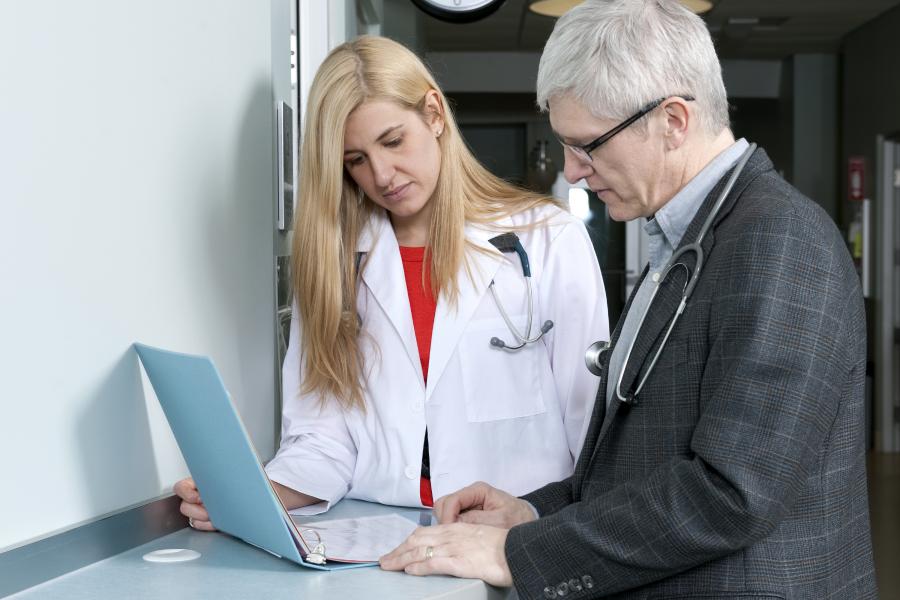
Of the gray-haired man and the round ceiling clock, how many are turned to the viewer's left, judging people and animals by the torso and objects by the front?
1

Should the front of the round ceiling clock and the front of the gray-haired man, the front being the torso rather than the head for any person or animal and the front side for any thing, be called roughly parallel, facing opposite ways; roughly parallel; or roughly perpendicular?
roughly perpendicular

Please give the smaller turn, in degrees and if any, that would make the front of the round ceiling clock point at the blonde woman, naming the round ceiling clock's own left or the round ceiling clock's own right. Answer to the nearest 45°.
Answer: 0° — it already faces them

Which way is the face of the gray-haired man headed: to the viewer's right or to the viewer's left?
to the viewer's left

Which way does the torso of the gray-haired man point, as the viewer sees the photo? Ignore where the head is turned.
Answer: to the viewer's left

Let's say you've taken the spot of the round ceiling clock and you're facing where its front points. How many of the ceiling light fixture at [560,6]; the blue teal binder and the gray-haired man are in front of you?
2

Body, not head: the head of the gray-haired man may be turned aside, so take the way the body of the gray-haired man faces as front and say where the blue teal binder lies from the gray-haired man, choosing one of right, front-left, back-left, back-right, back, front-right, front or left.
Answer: front

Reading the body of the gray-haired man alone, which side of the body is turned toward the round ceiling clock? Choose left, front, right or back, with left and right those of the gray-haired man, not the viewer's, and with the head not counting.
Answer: right

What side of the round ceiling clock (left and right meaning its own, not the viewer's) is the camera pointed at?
front

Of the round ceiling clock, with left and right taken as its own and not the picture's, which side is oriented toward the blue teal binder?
front

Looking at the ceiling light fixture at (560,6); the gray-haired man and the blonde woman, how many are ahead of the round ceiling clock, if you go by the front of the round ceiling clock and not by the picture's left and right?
2

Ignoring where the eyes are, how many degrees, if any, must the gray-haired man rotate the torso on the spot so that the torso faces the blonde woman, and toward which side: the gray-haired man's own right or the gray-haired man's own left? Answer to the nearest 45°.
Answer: approximately 45° to the gray-haired man's own right

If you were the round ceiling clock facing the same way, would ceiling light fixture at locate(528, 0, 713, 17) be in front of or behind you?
behind

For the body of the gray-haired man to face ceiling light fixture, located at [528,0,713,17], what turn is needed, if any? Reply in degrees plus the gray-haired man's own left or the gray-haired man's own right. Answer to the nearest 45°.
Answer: approximately 90° to the gray-haired man's own right

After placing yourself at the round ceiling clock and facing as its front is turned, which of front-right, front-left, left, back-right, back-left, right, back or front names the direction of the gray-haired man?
front
